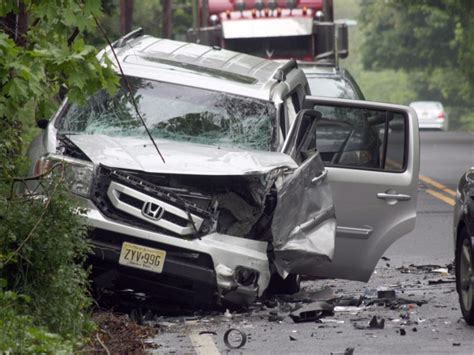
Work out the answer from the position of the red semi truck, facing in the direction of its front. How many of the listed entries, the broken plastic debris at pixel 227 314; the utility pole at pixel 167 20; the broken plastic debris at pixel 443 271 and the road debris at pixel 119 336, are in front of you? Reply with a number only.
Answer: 3

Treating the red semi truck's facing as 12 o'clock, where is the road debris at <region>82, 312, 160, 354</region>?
The road debris is roughly at 12 o'clock from the red semi truck.

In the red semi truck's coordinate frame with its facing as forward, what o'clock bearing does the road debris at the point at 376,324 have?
The road debris is roughly at 12 o'clock from the red semi truck.

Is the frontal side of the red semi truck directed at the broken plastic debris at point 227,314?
yes

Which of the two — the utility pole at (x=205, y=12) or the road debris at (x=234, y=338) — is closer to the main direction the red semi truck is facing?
the road debris

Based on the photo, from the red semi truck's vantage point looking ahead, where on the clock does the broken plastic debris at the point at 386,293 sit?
The broken plastic debris is roughly at 12 o'clock from the red semi truck.

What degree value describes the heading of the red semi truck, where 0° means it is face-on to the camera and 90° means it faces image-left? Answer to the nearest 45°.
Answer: approximately 0°

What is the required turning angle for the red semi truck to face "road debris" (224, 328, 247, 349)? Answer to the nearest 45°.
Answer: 0° — it already faces it

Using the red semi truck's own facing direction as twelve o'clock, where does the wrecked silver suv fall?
The wrecked silver suv is roughly at 12 o'clock from the red semi truck.

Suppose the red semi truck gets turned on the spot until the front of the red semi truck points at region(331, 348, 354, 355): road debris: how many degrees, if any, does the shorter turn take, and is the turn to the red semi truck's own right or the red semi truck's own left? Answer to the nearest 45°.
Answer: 0° — it already faces it
